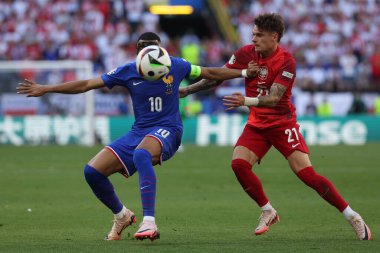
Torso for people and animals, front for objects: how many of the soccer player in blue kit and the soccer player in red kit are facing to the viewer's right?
0

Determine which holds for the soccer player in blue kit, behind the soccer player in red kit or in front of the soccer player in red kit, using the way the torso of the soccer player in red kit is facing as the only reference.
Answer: in front

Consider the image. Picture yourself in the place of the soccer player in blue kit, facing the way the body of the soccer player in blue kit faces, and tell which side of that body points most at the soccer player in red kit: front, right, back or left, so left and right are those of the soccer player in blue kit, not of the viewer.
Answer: left

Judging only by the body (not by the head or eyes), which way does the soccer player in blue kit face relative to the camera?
toward the camera

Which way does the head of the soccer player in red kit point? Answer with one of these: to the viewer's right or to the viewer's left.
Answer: to the viewer's left

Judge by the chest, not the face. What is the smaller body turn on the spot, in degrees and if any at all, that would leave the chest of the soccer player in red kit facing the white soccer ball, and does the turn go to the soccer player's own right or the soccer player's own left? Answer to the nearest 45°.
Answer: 0° — they already face it
